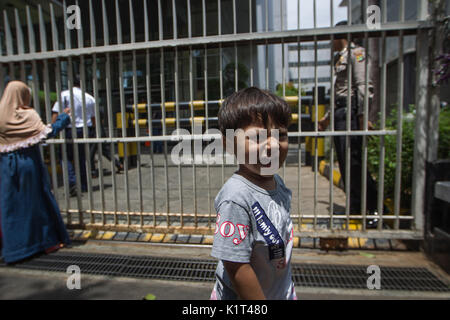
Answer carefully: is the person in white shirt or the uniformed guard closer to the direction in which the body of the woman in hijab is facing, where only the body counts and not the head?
the person in white shirt

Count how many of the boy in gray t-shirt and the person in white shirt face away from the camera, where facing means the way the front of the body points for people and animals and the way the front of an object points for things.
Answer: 1

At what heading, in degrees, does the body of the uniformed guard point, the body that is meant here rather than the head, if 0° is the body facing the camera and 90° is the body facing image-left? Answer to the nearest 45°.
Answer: approximately 45°

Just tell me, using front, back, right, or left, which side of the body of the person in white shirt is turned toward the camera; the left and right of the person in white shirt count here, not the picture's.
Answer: back

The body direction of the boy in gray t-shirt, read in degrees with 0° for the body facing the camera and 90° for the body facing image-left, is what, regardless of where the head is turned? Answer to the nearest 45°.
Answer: approximately 315°

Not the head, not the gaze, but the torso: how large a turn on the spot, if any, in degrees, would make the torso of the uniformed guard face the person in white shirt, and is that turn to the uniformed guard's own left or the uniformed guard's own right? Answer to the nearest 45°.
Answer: approximately 45° to the uniformed guard's own right

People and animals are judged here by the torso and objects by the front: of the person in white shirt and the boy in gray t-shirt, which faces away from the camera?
the person in white shirt

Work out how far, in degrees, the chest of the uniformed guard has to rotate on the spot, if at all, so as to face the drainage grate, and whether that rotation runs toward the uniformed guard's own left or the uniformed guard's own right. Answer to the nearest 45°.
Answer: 0° — they already face it

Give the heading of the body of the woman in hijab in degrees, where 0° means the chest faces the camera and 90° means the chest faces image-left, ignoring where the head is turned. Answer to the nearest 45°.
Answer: approximately 225°

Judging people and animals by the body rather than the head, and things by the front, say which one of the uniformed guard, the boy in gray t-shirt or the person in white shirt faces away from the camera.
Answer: the person in white shirt

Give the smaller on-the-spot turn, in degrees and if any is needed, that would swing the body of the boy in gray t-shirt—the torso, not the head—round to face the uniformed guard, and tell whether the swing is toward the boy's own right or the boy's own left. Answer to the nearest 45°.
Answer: approximately 90° to the boy's own left

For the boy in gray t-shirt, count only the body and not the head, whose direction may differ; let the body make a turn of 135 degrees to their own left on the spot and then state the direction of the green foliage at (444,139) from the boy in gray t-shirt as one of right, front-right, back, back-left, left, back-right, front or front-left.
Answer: front-right

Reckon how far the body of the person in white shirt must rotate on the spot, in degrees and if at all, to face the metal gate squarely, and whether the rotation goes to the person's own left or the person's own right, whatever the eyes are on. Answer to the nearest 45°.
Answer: approximately 135° to the person's own right
